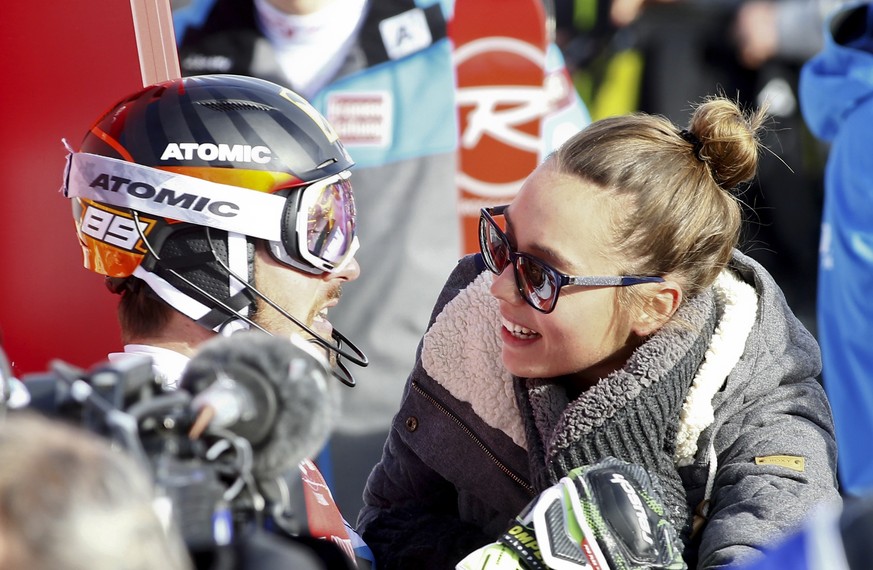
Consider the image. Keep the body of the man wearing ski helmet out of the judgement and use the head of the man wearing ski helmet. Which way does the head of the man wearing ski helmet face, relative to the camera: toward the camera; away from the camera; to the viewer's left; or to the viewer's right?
to the viewer's right

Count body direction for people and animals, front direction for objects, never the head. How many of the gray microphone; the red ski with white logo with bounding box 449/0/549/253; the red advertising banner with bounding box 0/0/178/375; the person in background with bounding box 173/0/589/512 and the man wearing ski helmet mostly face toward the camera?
3

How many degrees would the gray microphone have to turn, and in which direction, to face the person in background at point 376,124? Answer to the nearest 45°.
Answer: approximately 45° to its left

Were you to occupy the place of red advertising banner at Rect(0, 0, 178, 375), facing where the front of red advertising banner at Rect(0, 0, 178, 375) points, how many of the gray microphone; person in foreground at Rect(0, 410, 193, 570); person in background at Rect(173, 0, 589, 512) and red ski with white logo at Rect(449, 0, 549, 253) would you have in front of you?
2

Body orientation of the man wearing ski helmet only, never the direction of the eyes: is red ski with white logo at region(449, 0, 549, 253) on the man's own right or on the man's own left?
on the man's own left

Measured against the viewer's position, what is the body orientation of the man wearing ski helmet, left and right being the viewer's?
facing to the right of the viewer

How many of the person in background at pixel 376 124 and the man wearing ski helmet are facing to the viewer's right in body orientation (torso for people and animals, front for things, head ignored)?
1

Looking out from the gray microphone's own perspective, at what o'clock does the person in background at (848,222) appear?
The person in background is roughly at 12 o'clock from the gray microphone.

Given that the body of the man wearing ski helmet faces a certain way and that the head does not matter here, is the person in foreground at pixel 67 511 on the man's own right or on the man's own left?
on the man's own right

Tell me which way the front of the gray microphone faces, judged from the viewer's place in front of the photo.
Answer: facing away from the viewer and to the right of the viewer

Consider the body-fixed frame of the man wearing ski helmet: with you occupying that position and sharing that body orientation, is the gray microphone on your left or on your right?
on your right

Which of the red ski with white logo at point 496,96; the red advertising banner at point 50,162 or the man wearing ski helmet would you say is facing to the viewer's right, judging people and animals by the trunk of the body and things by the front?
the man wearing ski helmet

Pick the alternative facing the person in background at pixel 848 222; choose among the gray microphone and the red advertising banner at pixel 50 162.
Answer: the gray microphone
